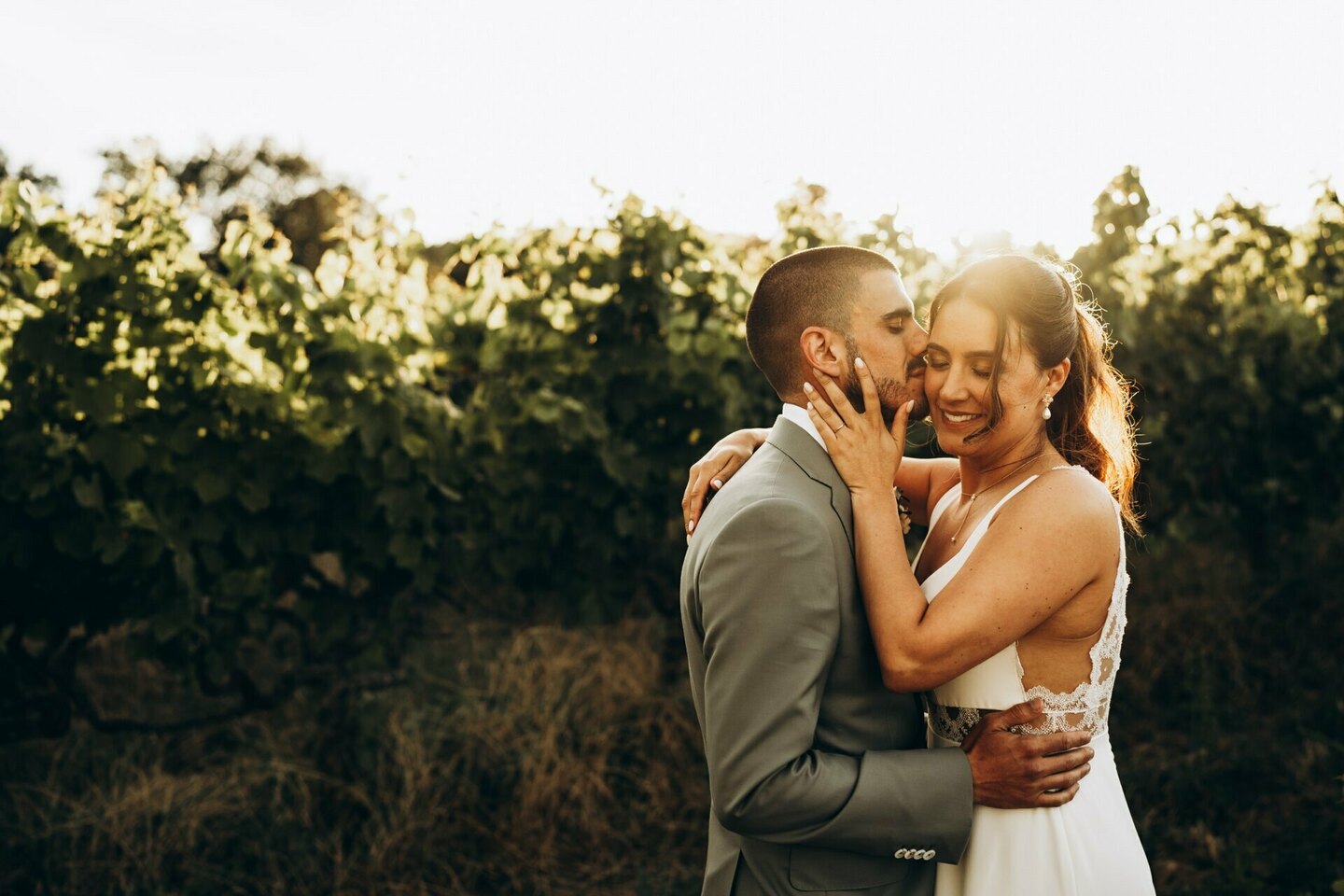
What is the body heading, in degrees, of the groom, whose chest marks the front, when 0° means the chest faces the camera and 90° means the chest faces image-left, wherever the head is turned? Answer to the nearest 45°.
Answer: approximately 270°

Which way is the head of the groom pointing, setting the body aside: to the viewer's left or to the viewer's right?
to the viewer's right
